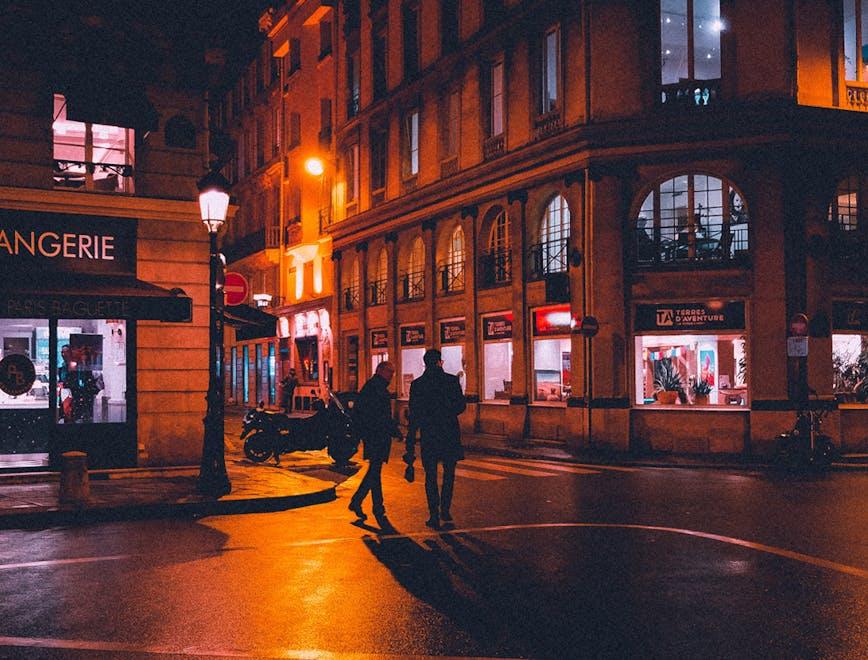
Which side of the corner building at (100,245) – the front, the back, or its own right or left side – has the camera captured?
front

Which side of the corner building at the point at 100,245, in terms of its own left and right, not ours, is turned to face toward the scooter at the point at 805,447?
left

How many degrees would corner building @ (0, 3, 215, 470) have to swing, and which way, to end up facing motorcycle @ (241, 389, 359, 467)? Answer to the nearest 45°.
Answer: approximately 135° to its left

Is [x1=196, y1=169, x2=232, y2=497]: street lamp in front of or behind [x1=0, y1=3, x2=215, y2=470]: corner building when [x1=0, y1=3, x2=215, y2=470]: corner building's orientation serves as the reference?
in front
